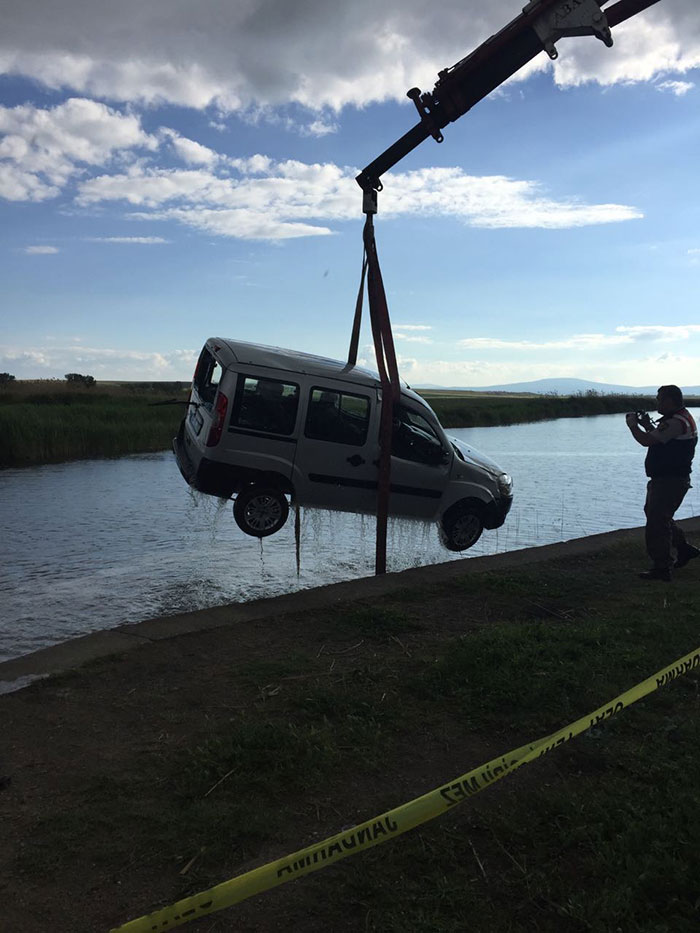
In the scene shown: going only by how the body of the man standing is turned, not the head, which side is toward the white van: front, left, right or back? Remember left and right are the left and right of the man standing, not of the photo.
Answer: front

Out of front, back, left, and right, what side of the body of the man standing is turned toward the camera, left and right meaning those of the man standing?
left

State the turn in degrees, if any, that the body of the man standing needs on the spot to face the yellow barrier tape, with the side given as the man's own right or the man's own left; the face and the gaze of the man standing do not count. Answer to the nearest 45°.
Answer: approximately 90° to the man's own left

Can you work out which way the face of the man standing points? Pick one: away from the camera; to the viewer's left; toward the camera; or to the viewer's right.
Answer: to the viewer's left
